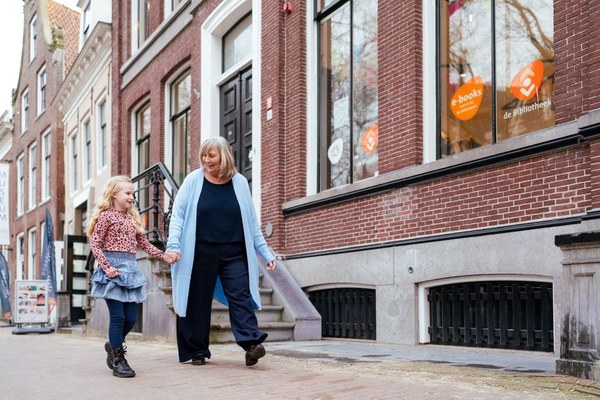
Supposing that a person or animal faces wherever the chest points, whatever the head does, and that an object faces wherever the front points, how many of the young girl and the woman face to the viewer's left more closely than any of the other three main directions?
0

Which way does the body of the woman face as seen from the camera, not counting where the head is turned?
toward the camera

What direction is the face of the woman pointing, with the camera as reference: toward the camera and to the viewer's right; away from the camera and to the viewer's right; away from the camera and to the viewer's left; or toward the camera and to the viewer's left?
toward the camera and to the viewer's left

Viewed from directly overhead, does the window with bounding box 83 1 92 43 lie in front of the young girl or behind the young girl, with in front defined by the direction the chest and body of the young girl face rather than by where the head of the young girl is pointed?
behind

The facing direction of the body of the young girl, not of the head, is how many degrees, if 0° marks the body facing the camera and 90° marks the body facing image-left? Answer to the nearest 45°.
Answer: approximately 315°

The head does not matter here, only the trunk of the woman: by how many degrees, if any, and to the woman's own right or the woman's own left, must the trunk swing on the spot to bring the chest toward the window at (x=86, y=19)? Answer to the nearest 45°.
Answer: approximately 180°

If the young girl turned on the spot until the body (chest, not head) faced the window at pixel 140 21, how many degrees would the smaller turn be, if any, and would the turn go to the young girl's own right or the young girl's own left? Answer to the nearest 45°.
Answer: approximately 135° to the young girl's own left

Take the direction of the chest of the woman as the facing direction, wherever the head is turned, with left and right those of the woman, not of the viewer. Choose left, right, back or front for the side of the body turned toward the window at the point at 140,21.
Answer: back

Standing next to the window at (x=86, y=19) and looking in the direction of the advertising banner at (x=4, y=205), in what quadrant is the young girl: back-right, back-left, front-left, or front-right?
back-left

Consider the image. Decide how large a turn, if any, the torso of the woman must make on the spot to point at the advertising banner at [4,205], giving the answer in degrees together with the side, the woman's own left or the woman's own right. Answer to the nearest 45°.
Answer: approximately 180°
